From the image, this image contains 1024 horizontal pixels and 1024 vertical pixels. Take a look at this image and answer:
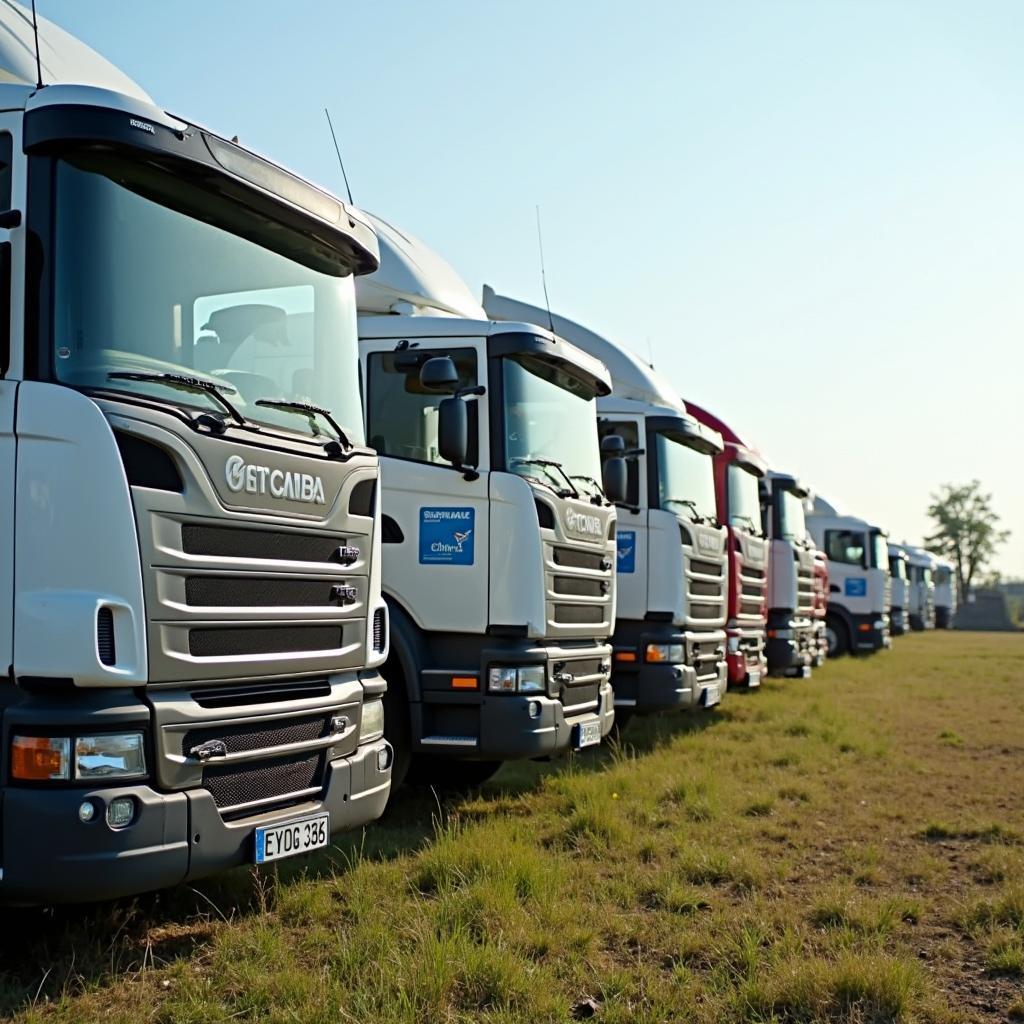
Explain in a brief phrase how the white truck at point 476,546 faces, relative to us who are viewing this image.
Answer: facing the viewer and to the right of the viewer

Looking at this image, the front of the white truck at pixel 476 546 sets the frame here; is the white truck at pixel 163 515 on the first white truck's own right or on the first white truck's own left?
on the first white truck's own right

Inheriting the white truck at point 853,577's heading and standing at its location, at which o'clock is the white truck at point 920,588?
the white truck at point 920,588 is roughly at 9 o'clock from the white truck at point 853,577.

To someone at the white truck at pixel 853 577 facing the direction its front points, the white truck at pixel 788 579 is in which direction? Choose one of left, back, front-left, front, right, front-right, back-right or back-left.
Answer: right

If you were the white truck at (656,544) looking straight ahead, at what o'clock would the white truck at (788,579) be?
the white truck at (788,579) is roughly at 8 o'clock from the white truck at (656,544).

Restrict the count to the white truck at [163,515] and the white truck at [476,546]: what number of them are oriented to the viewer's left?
0

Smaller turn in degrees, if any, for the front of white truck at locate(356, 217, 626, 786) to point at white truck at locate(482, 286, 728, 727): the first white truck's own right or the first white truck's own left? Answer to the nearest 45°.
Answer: approximately 90° to the first white truck's own left

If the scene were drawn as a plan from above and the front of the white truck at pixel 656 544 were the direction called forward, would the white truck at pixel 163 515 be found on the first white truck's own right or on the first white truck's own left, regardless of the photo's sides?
on the first white truck's own right

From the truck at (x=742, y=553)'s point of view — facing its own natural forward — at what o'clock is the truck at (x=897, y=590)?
the truck at (x=897, y=590) is roughly at 8 o'clock from the truck at (x=742, y=553).
